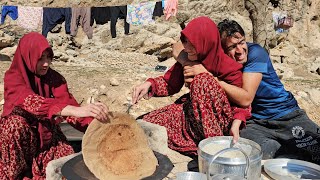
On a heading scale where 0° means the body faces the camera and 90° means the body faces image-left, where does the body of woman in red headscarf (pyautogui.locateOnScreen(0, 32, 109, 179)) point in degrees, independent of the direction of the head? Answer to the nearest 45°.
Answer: approximately 315°

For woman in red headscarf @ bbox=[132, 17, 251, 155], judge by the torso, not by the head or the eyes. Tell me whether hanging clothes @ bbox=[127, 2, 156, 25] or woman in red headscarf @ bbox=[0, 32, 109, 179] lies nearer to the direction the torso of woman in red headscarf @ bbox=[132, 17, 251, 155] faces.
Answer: the woman in red headscarf

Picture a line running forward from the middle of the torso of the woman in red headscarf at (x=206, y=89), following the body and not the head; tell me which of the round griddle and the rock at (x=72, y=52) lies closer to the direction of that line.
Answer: the round griddle

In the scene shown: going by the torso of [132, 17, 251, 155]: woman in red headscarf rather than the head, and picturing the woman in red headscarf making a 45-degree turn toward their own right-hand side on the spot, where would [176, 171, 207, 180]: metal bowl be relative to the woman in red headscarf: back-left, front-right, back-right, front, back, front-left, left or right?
left

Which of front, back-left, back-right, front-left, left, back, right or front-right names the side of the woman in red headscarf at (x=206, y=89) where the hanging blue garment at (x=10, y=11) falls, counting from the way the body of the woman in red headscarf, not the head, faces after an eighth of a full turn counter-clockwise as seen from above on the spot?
back-right

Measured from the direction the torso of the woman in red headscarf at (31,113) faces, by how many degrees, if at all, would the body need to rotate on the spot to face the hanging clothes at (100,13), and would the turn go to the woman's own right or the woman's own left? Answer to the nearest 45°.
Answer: approximately 135° to the woman's own left

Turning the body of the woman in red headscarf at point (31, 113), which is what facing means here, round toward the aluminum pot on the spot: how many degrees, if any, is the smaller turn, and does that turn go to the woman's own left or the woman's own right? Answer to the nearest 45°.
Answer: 0° — they already face it

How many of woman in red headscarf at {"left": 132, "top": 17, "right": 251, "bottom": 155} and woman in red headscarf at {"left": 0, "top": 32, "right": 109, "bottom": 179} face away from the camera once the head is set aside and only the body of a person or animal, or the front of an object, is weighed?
0

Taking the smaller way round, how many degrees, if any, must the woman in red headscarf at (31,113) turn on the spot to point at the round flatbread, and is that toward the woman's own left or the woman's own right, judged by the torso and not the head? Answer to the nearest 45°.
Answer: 0° — they already face it

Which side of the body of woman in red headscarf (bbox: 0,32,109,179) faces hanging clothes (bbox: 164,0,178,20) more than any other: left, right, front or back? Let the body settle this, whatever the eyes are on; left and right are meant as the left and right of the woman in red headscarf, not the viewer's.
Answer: left

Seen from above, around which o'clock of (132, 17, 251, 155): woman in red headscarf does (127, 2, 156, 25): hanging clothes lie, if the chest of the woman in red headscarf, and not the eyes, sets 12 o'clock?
The hanging clothes is roughly at 4 o'clock from the woman in red headscarf.

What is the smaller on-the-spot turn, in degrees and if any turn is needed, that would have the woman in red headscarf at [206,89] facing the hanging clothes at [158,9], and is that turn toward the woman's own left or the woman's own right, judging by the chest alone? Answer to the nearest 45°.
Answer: approximately 135° to the woman's own right

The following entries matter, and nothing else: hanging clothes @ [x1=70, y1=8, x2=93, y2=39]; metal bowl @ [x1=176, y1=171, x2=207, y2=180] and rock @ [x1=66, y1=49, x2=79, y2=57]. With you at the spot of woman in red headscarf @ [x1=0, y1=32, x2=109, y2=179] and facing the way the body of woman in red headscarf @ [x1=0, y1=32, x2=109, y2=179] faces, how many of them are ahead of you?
1

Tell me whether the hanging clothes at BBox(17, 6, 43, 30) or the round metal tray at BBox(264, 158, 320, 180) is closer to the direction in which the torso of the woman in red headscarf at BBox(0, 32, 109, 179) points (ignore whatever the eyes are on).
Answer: the round metal tray
